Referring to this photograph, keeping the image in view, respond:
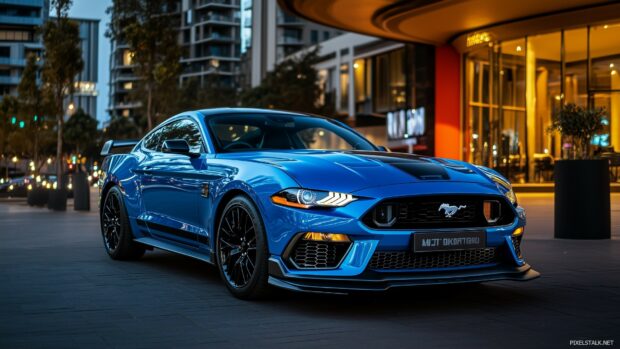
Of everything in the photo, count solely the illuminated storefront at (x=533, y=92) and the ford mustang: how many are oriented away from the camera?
0

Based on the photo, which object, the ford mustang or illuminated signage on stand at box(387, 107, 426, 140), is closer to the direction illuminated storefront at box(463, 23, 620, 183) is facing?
the ford mustang

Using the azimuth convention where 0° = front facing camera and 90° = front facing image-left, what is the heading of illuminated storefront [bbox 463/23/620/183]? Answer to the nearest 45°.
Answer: approximately 45°

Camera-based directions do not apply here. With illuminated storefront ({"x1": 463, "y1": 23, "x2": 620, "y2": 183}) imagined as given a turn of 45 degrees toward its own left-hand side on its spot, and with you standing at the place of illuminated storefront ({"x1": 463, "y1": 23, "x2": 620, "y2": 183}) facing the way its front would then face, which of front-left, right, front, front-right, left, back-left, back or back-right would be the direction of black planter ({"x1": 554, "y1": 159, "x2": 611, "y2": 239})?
front

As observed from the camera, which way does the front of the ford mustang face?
facing the viewer and to the right of the viewer

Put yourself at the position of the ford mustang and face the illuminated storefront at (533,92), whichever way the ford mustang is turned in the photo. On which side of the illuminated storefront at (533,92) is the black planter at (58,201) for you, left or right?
left

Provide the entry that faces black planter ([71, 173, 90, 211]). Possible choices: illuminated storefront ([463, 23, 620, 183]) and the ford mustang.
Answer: the illuminated storefront

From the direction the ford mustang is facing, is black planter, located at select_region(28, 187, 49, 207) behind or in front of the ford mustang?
behind

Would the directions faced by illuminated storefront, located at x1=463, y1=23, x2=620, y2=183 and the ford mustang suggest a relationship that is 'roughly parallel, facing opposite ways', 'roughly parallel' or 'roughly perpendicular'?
roughly perpendicular
